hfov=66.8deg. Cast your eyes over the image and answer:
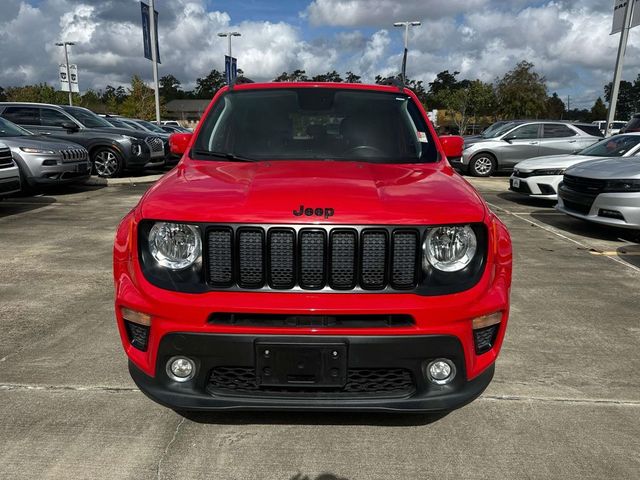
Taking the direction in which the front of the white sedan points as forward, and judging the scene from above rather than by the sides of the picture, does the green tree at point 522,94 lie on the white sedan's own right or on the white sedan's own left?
on the white sedan's own right

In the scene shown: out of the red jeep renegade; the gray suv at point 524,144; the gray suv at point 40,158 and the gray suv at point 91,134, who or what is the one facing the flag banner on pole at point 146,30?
the gray suv at point 524,144

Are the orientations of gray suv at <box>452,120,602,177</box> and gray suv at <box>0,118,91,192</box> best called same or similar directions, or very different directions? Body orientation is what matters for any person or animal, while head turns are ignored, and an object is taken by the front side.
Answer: very different directions

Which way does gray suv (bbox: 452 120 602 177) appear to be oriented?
to the viewer's left

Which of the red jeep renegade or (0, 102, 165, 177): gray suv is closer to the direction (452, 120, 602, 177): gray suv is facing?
the gray suv

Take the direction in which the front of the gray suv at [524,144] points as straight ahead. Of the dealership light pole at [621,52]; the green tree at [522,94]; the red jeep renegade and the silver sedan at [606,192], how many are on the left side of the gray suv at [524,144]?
2

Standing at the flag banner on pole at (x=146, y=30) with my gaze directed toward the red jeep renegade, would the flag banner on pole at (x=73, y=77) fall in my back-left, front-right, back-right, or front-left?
back-right

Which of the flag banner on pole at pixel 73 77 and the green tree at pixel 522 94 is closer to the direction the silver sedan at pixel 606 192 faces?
the flag banner on pole

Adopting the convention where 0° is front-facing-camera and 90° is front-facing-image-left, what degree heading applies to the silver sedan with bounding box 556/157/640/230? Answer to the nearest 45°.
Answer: approximately 45°

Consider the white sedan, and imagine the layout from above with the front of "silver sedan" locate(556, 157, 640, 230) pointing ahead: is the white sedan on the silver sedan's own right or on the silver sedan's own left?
on the silver sedan's own right

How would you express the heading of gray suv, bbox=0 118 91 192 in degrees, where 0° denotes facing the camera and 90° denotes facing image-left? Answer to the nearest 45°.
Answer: approximately 315°

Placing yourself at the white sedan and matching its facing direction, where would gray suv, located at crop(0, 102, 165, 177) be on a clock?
The gray suv is roughly at 1 o'clock from the white sedan.

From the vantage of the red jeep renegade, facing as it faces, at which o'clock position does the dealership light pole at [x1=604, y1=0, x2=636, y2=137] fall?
The dealership light pole is roughly at 7 o'clock from the red jeep renegade.

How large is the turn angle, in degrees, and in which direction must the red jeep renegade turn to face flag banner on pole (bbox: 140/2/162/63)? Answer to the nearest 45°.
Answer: approximately 180°
